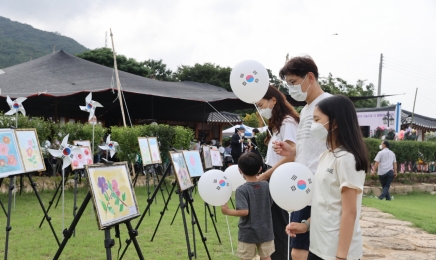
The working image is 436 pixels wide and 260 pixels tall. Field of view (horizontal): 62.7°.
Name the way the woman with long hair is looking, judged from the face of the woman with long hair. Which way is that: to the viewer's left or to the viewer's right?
to the viewer's left

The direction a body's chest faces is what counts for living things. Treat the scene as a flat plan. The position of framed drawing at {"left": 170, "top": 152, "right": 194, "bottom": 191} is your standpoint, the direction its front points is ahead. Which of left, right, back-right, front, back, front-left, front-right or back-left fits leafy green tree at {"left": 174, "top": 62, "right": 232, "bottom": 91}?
back-left

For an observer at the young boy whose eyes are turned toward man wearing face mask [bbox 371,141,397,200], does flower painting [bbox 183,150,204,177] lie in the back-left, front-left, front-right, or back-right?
front-left

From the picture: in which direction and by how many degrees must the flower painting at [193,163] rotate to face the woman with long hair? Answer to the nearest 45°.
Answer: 0° — it already faces them

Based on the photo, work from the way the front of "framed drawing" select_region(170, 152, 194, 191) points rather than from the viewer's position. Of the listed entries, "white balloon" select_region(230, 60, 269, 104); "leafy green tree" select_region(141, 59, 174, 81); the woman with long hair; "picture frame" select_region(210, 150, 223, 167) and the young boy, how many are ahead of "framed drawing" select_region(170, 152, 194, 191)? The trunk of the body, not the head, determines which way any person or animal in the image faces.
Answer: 3

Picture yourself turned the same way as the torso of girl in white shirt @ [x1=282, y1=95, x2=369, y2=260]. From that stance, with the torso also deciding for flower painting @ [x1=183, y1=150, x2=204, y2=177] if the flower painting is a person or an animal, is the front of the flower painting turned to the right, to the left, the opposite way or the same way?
to the left

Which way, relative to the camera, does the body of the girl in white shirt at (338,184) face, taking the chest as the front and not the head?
to the viewer's left

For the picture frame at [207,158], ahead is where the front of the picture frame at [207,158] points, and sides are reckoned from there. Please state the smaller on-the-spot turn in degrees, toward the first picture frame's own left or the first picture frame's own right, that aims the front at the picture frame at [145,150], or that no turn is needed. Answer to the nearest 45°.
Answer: approximately 90° to the first picture frame's own right

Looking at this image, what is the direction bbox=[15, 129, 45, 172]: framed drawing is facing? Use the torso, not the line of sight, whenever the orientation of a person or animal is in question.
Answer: toward the camera

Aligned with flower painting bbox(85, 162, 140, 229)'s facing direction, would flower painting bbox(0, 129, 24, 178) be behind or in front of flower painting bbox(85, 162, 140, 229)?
behind

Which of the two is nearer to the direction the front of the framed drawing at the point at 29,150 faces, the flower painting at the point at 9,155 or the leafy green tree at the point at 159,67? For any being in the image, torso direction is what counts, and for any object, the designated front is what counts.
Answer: the flower painting

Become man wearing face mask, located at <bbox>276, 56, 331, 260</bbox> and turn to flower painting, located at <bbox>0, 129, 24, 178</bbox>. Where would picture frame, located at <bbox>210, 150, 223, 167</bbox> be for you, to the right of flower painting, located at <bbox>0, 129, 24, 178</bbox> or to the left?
right

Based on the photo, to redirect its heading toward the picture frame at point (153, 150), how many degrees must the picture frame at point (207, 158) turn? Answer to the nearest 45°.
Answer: approximately 135° to its right

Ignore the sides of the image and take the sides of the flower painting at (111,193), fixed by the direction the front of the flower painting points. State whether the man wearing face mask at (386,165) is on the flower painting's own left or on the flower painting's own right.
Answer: on the flower painting's own left

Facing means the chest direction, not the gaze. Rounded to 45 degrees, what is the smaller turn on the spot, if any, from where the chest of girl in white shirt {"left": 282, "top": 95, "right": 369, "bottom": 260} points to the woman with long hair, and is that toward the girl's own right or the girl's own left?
approximately 90° to the girl's own right

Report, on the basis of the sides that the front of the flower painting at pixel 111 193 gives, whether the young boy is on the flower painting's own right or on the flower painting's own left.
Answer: on the flower painting's own left

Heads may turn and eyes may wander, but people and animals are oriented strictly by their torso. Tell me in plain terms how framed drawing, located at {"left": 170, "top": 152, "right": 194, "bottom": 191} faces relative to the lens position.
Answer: facing the viewer and to the right of the viewer

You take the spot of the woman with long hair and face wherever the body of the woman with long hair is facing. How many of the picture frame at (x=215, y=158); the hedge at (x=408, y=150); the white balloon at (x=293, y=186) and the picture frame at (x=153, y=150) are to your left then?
1
